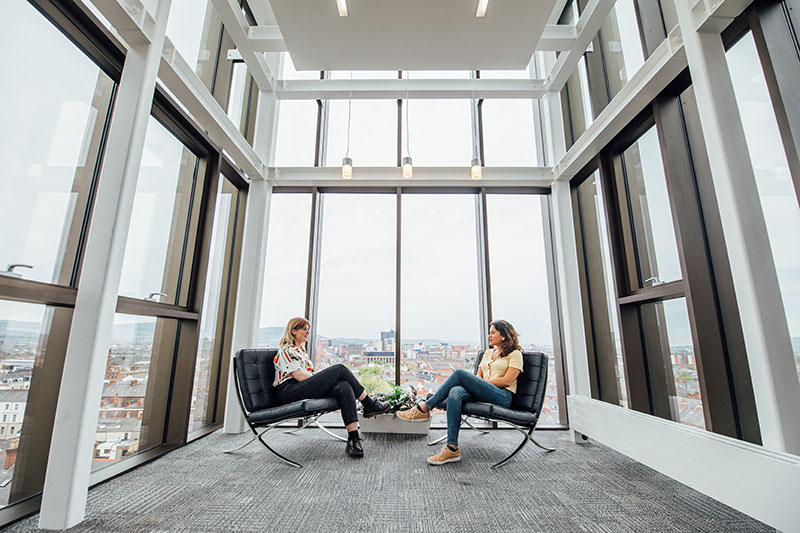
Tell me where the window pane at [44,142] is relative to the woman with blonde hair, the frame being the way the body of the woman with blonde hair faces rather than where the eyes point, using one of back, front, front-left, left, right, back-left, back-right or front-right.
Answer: back-right

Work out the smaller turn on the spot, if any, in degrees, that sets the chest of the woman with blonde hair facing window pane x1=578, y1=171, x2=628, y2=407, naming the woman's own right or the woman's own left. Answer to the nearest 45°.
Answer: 0° — they already face it

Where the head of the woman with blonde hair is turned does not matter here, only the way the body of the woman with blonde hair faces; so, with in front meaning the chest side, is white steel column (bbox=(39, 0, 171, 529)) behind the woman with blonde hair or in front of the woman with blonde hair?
behind

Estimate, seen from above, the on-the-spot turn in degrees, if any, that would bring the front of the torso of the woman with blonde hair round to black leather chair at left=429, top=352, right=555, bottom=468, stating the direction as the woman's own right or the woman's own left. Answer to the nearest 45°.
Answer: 0° — they already face it

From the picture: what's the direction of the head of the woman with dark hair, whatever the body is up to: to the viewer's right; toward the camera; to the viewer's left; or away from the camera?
to the viewer's left

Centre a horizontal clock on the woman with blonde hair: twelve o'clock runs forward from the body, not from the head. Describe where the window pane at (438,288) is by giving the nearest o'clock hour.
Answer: The window pane is roughly at 11 o'clock from the woman with blonde hair.

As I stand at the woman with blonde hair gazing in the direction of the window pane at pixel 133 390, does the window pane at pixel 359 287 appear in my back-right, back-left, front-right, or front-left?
back-right

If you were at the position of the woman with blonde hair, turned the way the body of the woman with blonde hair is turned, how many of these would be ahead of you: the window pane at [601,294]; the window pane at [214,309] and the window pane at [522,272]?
2

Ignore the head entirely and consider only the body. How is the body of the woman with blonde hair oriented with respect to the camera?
to the viewer's right

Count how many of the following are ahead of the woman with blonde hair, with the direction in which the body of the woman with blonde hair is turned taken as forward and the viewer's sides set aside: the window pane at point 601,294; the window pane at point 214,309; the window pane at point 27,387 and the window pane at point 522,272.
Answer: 2

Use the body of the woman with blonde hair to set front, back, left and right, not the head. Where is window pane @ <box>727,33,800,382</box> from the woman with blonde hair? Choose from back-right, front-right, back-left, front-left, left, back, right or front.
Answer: front-right

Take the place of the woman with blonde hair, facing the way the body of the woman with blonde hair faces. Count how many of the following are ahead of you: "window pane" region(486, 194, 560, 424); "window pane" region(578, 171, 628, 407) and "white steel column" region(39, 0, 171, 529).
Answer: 2

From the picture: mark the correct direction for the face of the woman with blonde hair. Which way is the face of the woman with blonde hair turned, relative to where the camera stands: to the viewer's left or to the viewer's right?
to the viewer's right

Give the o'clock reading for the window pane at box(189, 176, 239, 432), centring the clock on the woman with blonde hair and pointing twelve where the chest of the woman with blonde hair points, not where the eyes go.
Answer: The window pane is roughly at 7 o'clock from the woman with blonde hair.

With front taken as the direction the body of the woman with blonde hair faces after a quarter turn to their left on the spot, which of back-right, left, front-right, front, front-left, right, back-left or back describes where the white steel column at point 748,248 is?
back-right
